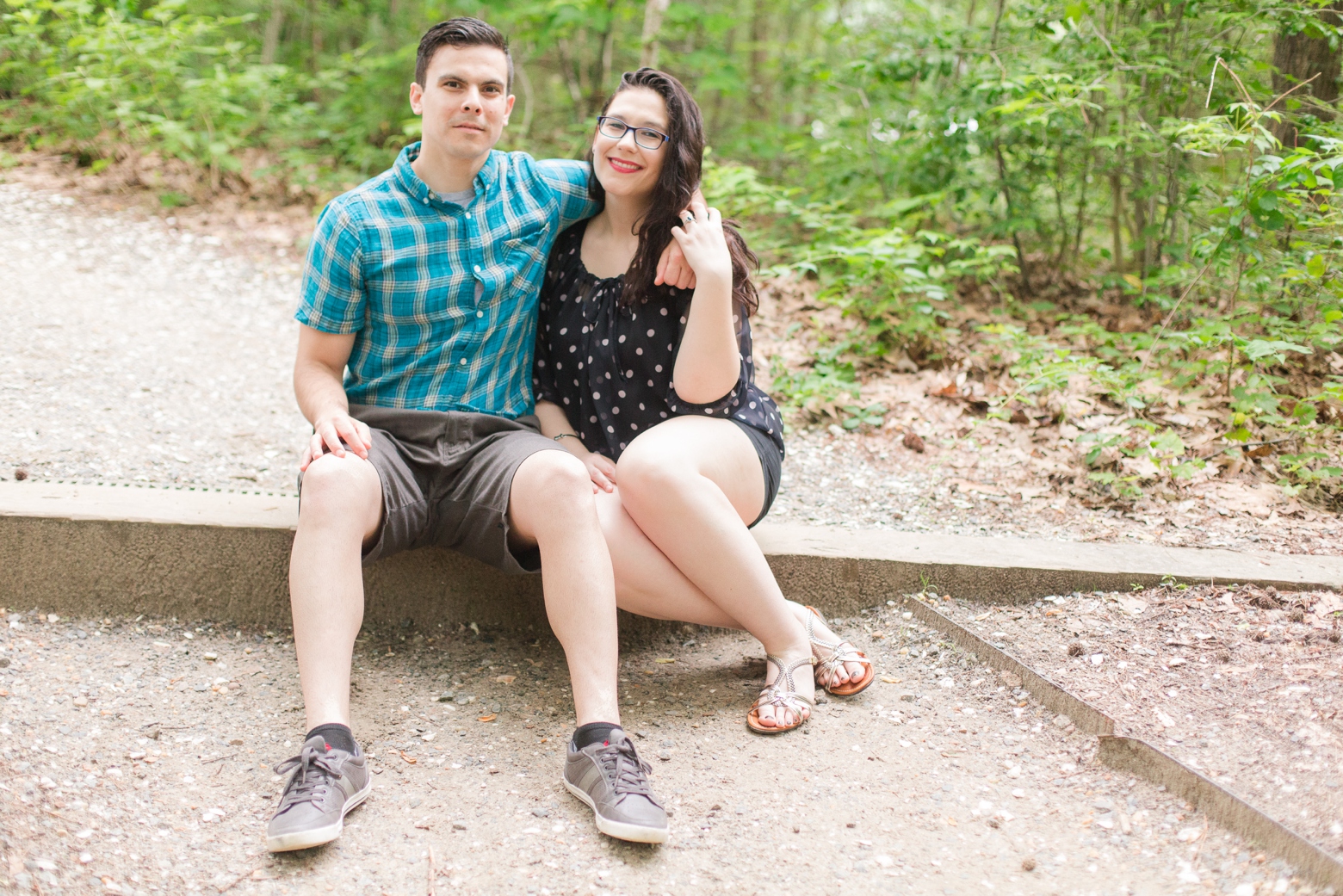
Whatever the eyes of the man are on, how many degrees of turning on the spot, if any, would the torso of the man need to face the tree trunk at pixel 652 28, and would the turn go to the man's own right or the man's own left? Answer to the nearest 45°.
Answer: approximately 180°

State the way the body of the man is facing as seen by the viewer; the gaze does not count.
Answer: toward the camera

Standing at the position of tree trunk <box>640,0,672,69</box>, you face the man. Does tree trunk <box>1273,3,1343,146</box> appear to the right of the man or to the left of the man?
left

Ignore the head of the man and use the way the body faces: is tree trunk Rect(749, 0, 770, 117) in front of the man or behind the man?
behind

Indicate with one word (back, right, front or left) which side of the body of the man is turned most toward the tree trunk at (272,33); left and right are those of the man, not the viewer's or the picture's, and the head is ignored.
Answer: back
